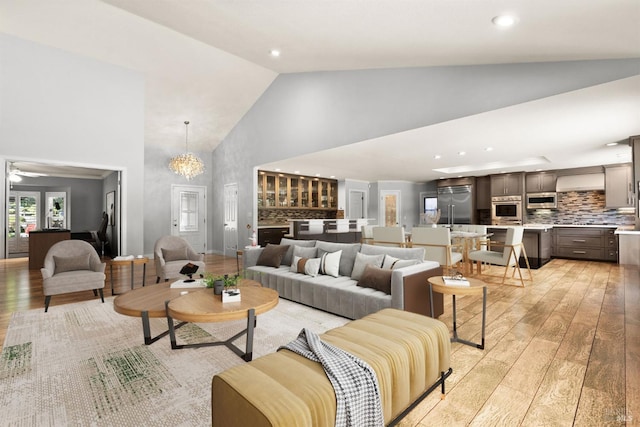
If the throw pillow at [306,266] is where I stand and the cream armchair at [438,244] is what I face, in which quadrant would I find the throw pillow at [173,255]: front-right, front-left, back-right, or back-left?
back-left

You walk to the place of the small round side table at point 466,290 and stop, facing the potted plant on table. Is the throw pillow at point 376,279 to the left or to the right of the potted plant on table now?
right

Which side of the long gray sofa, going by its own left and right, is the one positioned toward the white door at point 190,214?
right

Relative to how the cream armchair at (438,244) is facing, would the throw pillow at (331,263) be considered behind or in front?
behind

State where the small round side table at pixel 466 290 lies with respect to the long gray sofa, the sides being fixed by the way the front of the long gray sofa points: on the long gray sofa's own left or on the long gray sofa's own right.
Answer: on the long gray sofa's own left

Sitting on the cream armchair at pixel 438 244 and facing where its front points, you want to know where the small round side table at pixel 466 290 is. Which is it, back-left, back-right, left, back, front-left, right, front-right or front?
back-right

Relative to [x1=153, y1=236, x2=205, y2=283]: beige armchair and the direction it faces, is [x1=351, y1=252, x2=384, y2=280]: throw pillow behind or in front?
in front

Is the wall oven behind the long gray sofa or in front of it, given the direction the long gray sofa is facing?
behind

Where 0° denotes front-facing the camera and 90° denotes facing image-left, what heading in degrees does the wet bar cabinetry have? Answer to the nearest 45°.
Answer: approximately 315°

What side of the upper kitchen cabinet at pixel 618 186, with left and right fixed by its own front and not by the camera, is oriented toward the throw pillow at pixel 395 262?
front

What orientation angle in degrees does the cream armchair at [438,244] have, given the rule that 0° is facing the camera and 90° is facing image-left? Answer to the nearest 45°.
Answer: approximately 225°

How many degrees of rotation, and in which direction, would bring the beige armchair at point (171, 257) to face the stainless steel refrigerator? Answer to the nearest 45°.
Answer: approximately 45° to its left

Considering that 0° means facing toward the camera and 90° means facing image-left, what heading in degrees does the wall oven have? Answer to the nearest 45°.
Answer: approximately 0°

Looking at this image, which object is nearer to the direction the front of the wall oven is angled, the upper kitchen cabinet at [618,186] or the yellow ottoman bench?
the yellow ottoman bench
